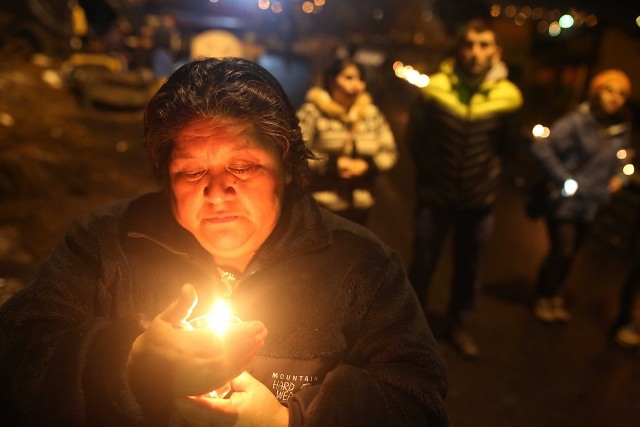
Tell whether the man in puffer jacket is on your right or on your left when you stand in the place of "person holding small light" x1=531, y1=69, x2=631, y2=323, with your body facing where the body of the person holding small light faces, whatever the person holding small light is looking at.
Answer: on your right

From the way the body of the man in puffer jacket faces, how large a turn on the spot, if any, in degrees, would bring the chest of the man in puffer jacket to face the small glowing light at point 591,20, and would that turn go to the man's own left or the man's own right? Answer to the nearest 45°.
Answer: approximately 180°

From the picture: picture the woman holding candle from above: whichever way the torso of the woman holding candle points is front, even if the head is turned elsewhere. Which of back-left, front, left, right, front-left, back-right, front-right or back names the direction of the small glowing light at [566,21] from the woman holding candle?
back-left

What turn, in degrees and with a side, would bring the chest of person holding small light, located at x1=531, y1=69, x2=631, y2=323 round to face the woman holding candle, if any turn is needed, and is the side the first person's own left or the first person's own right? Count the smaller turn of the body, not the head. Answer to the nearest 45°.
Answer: approximately 45° to the first person's own right

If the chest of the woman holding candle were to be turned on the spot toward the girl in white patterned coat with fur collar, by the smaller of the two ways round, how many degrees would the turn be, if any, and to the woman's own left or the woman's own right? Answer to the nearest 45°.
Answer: approximately 180°

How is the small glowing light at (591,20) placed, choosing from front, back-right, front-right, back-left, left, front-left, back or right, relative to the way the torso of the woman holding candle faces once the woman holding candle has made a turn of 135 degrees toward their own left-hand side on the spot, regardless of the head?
front

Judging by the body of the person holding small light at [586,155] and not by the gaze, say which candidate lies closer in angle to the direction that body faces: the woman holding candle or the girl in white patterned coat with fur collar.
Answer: the woman holding candle

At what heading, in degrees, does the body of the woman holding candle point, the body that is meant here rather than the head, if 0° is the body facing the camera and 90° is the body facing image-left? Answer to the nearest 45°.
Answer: approximately 0°

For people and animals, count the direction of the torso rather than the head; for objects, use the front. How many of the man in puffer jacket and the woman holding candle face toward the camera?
2

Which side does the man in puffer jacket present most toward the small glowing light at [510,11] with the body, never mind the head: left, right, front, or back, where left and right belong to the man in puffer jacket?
back

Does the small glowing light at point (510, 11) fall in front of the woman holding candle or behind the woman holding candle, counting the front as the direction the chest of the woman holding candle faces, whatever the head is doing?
behind

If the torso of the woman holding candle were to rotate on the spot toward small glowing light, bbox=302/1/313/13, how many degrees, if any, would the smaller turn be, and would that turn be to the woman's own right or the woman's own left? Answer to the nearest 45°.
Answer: approximately 180°

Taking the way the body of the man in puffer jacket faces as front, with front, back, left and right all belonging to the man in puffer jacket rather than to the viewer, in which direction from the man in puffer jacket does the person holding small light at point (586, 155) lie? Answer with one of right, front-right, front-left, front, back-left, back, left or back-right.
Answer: back-left
